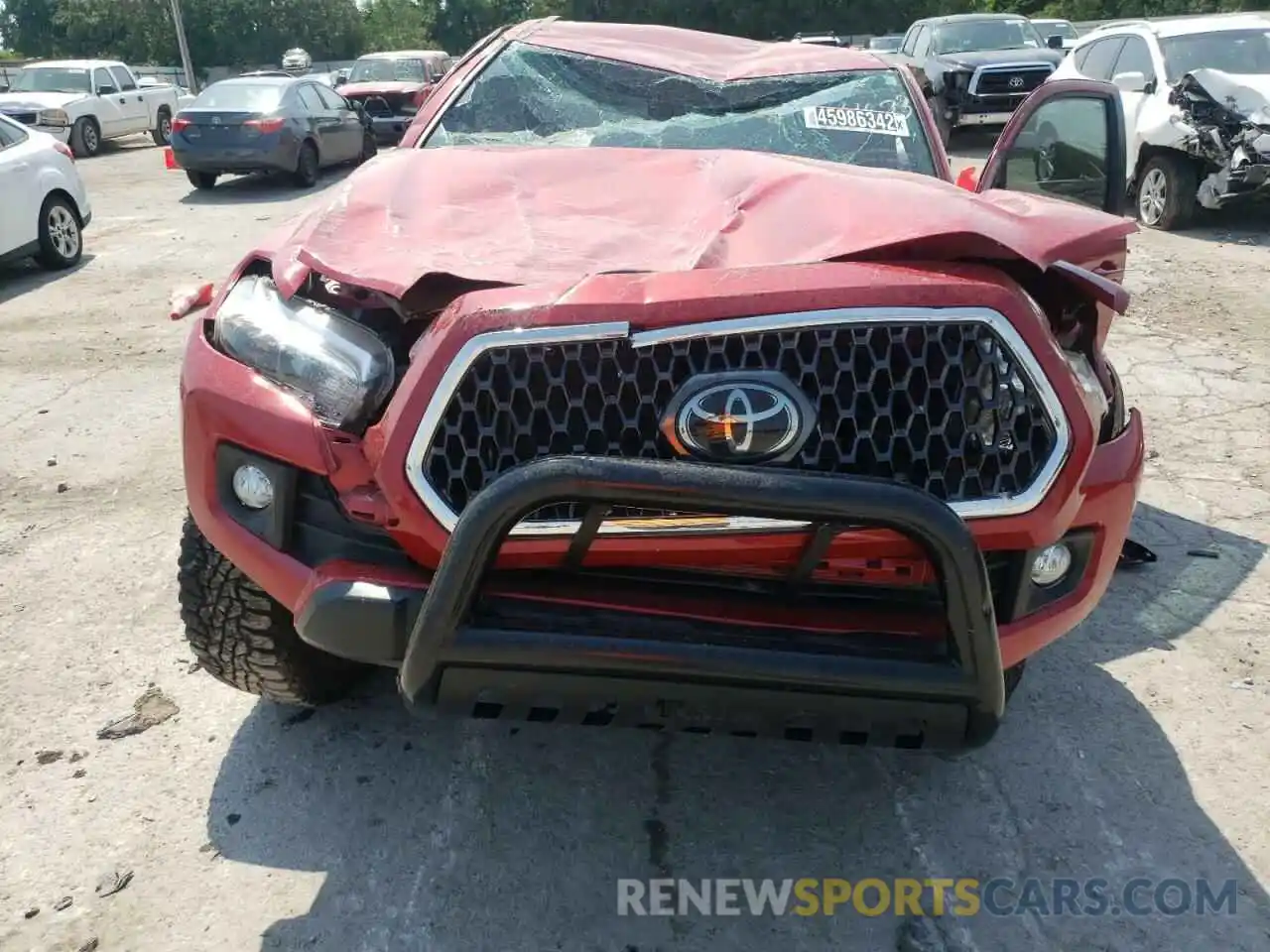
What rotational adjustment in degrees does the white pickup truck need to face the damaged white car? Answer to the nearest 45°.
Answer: approximately 90° to its left

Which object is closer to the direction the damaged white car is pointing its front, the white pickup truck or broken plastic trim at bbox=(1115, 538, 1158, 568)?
the broken plastic trim

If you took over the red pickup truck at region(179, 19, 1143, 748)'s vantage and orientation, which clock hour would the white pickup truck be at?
The white pickup truck is roughly at 5 o'clock from the red pickup truck.

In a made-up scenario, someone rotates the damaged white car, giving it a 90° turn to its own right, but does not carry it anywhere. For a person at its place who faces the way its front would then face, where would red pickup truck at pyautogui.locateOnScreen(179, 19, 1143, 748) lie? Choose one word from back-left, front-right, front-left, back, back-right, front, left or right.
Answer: front-left

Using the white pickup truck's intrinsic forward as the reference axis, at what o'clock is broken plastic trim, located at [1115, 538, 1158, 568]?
The broken plastic trim is roughly at 10 o'clock from the white pickup truck.

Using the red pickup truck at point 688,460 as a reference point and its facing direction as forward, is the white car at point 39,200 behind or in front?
behind

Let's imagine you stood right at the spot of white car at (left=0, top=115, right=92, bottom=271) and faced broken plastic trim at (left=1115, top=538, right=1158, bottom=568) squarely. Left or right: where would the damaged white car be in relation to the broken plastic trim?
left
